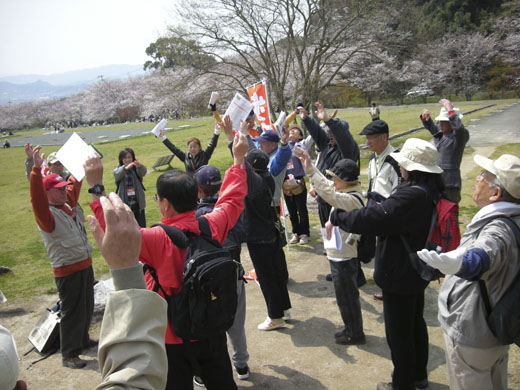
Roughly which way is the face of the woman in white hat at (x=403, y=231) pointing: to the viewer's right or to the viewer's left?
to the viewer's left

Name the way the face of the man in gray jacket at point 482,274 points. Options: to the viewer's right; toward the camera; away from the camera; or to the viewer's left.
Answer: to the viewer's left

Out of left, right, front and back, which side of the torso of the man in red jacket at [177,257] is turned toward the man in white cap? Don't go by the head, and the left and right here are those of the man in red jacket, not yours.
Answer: right

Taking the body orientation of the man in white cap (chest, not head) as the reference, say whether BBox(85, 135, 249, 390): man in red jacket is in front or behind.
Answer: in front

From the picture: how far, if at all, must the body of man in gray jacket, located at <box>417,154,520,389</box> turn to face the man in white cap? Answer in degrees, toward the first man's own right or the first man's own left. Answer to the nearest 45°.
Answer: approximately 90° to the first man's own right

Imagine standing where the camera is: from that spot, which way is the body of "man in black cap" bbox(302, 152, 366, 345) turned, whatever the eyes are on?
to the viewer's left

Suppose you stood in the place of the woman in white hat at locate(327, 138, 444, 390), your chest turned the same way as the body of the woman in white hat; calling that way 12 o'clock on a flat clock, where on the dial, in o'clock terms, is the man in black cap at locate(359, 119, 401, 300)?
The man in black cap is roughly at 3 o'clock from the woman in white hat.

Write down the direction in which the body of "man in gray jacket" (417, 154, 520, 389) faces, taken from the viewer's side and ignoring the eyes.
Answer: to the viewer's left

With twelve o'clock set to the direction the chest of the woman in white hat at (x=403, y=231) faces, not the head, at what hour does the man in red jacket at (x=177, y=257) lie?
The man in red jacket is roughly at 11 o'clock from the woman in white hat.

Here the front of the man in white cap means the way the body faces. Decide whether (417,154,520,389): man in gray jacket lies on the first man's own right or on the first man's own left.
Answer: on the first man's own left

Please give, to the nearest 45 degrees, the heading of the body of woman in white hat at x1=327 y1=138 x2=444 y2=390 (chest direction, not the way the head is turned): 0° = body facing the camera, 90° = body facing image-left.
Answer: approximately 90°
